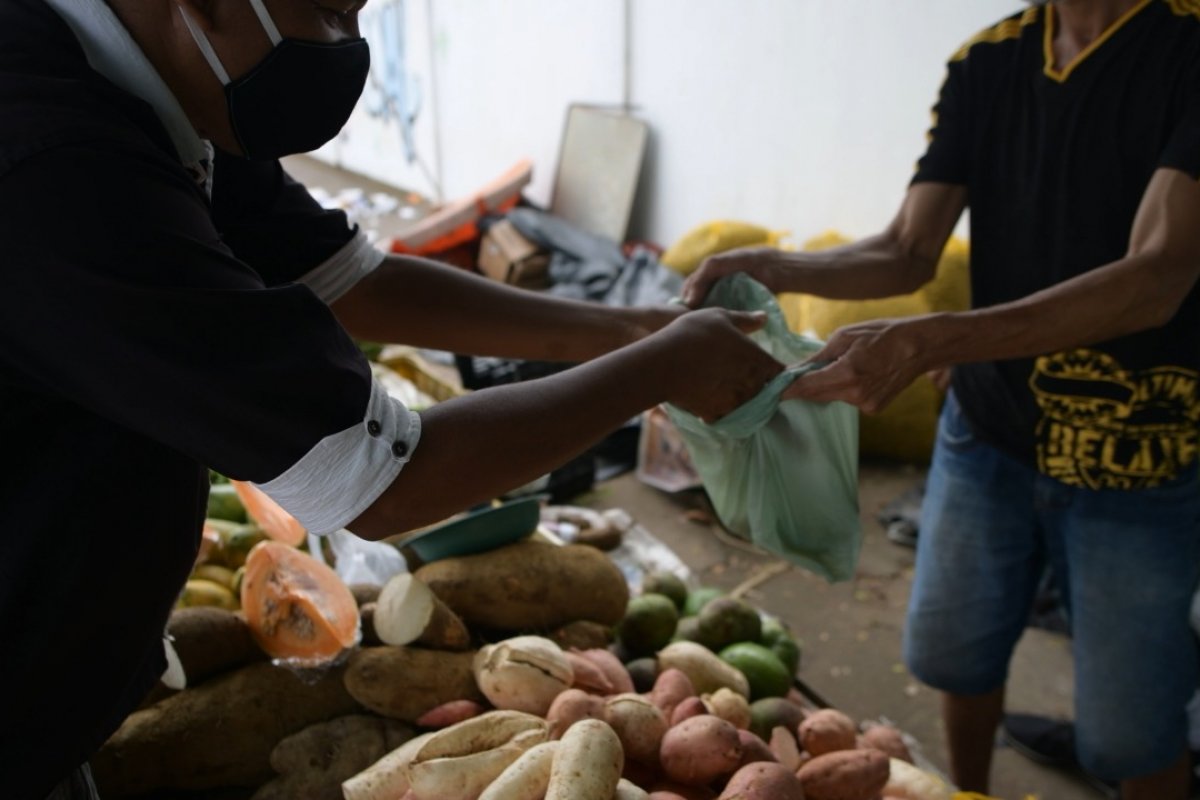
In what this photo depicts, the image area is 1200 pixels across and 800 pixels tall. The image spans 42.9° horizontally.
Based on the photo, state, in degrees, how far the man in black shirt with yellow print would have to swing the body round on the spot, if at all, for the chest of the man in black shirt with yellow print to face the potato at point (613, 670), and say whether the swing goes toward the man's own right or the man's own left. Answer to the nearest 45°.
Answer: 0° — they already face it

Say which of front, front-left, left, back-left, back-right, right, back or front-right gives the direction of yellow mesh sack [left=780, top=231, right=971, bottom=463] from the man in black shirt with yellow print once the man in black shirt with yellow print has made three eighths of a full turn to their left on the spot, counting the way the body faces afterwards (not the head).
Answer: left

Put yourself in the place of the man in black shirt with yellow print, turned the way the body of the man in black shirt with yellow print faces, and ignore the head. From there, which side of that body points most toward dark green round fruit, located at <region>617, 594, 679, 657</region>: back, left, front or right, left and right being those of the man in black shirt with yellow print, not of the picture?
front

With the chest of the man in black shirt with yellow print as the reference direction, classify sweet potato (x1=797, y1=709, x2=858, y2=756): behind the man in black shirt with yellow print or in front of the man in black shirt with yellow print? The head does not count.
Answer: in front

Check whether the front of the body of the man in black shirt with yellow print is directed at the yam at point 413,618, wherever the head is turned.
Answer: yes

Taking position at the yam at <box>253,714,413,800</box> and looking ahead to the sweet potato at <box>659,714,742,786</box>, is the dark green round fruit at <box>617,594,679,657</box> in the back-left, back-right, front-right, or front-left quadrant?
front-left

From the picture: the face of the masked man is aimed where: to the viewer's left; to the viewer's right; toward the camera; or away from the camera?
to the viewer's right

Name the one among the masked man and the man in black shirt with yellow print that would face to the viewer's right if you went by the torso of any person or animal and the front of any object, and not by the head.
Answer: the masked man

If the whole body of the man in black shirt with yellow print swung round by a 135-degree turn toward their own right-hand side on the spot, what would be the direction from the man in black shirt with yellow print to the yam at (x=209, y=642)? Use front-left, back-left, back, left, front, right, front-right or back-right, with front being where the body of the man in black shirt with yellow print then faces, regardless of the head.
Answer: back-left

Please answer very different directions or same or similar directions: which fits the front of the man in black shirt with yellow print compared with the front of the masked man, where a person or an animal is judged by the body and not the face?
very different directions

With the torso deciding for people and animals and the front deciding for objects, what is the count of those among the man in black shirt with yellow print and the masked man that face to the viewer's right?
1

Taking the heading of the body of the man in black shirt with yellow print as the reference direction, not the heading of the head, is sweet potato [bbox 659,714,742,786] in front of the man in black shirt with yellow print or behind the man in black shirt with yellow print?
in front

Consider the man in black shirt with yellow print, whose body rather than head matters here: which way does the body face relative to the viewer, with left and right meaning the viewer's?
facing the viewer and to the left of the viewer

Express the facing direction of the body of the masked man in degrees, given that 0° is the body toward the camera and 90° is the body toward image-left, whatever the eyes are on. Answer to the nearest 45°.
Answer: approximately 270°
